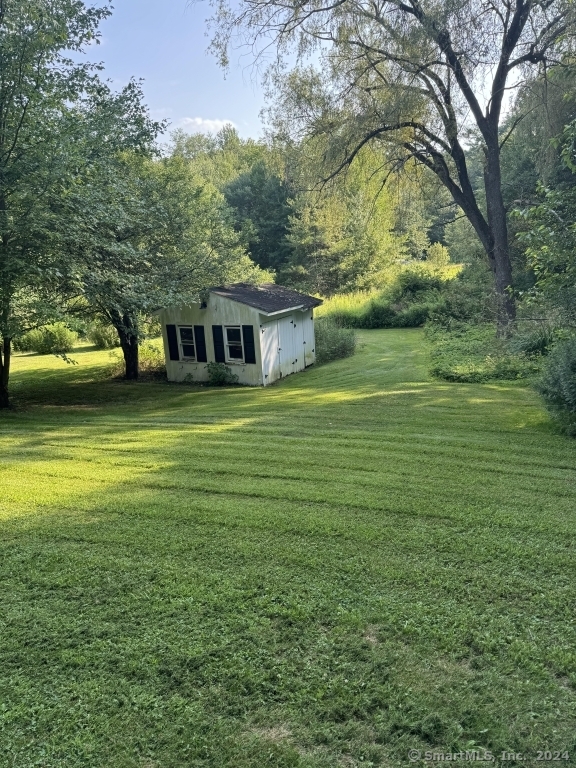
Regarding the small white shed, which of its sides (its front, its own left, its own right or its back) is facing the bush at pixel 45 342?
back

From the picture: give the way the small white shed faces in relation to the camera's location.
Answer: facing the viewer and to the right of the viewer

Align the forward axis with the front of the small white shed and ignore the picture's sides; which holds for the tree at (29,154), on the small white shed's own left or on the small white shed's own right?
on the small white shed's own right

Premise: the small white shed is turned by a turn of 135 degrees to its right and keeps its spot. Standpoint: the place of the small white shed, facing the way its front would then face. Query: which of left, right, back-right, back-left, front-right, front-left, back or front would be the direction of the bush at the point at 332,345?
back-right

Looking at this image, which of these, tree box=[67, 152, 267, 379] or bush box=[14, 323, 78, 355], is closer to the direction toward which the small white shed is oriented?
the tree

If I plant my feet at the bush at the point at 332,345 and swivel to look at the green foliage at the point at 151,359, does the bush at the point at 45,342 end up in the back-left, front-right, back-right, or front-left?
front-right

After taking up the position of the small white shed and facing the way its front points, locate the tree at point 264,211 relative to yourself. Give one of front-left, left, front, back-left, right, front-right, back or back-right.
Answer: back-left

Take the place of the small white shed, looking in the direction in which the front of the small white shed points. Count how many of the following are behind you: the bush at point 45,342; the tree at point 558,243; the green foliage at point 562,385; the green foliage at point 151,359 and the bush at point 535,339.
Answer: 2

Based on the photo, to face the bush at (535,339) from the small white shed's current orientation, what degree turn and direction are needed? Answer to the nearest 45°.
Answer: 0° — it already faces it

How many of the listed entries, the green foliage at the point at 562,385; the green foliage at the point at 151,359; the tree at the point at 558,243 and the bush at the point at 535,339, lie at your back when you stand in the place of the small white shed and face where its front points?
1

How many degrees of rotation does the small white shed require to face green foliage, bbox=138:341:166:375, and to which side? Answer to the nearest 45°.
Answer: approximately 180°
